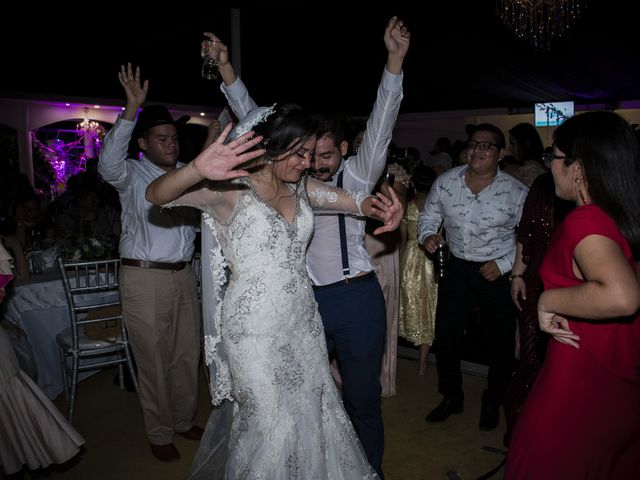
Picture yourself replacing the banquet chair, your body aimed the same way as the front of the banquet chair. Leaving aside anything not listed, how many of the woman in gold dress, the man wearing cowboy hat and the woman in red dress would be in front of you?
0

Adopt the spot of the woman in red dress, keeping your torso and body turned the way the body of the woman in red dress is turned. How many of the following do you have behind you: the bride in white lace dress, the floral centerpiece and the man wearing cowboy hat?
0

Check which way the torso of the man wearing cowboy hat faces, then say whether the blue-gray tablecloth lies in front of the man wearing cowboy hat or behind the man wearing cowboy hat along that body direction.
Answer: behind

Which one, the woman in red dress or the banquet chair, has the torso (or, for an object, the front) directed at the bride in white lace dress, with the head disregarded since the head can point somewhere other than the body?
the woman in red dress

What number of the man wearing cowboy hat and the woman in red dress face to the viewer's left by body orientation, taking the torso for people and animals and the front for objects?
1

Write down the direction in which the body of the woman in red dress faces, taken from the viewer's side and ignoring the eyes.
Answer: to the viewer's left

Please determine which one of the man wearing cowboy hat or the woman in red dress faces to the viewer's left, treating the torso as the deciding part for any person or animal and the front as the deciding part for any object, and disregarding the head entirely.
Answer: the woman in red dress

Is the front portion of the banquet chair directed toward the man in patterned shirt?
no

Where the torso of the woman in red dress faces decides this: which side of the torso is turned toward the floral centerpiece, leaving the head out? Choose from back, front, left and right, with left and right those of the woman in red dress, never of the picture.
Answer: front

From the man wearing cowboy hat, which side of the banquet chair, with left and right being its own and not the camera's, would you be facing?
back

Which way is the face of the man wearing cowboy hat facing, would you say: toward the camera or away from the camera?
toward the camera
